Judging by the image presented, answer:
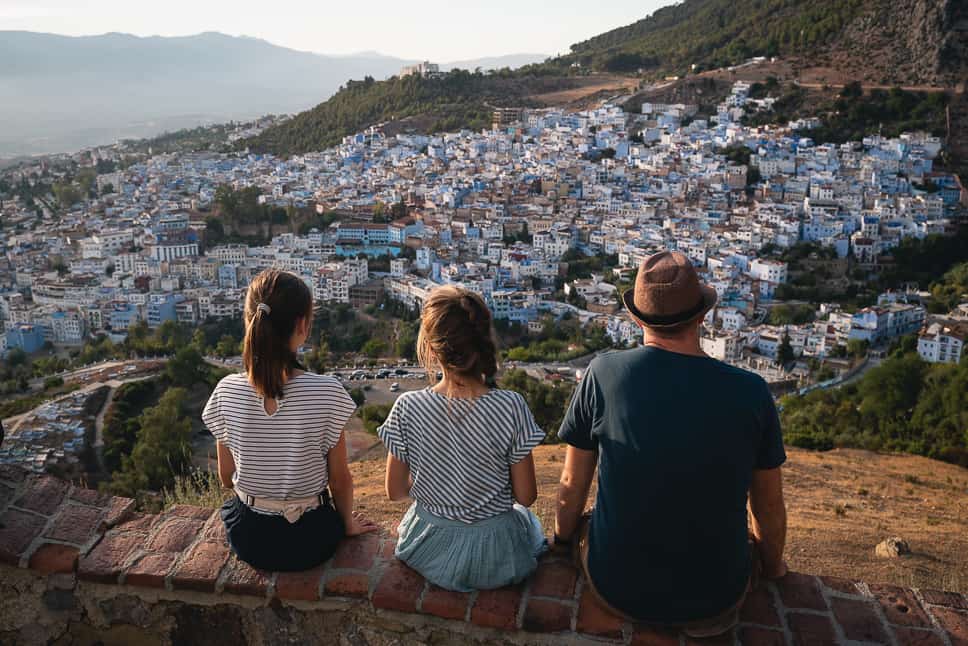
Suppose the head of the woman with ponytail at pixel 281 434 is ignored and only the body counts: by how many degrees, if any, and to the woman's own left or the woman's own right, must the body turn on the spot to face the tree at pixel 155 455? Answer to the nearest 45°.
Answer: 0° — they already face it

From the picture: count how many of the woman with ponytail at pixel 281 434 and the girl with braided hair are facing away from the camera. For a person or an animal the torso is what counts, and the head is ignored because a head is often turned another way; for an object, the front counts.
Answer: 2

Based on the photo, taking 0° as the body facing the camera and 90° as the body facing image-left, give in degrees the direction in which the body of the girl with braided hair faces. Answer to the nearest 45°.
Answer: approximately 180°

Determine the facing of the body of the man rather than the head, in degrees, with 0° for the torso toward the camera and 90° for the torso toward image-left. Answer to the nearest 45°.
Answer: approximately 180°

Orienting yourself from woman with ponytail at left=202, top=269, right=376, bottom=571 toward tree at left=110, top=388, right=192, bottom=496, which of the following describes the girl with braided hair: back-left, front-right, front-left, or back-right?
back-right

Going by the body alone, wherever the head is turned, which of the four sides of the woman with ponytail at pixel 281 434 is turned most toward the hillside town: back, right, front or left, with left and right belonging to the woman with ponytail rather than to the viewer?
front

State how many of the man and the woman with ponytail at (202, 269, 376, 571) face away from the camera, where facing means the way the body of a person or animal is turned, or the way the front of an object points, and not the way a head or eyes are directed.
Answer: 2

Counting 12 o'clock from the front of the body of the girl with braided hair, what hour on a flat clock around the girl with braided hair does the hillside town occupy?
The hillside town is roughly at 12 o'clock from the girl with braided hair.

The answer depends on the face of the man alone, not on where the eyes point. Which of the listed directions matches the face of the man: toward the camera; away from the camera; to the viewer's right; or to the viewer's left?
away from the camera

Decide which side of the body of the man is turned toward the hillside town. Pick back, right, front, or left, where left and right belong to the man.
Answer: front

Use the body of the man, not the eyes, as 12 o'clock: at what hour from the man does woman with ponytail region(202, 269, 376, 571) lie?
The woman with ponytail is roughly at 9 o'clock from the man.

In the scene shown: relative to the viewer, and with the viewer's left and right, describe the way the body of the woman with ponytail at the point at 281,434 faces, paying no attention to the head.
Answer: facing away from the viewer

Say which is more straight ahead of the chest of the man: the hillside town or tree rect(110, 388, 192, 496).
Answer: the hillside town

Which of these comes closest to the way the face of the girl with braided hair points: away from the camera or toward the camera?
away from the camera
